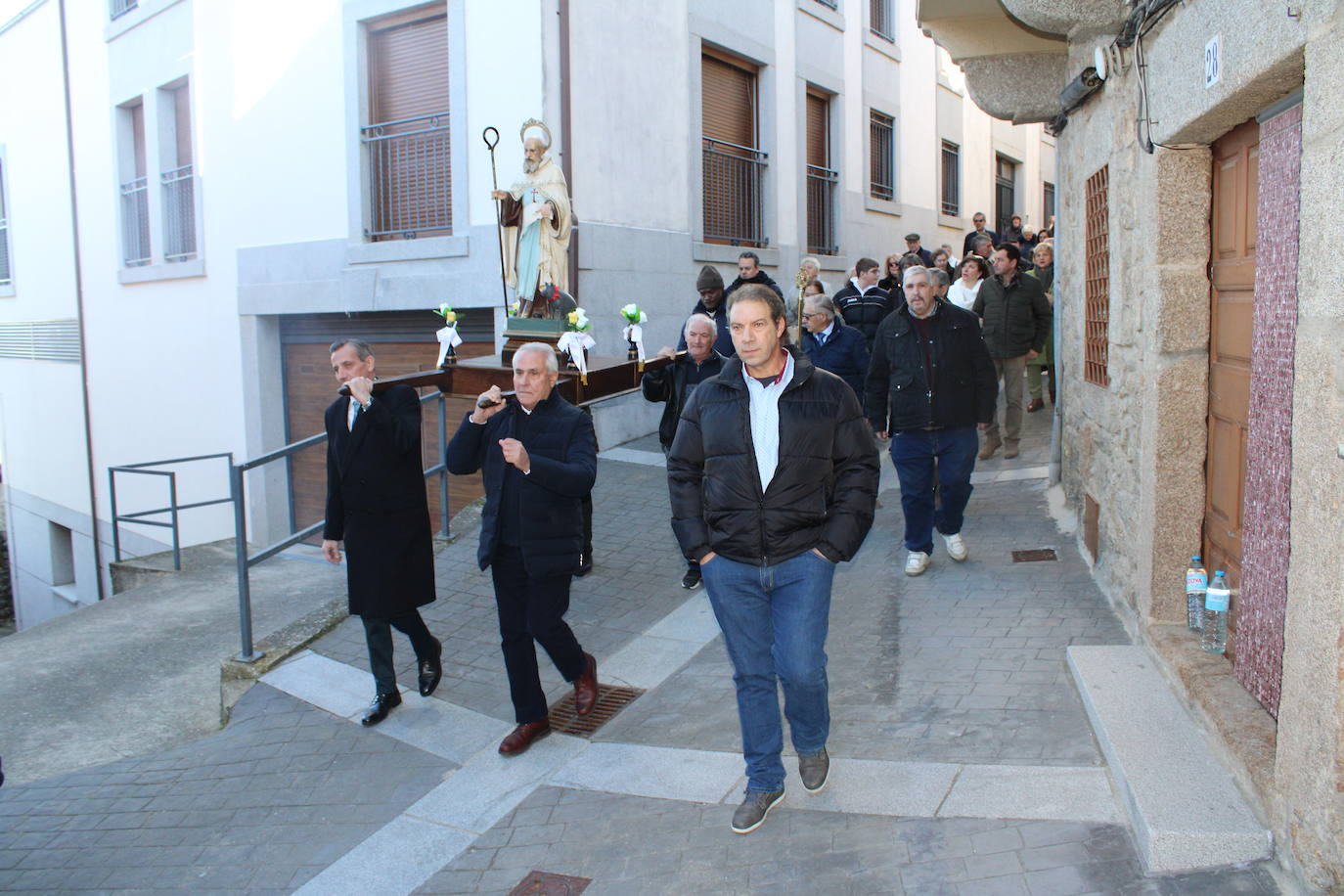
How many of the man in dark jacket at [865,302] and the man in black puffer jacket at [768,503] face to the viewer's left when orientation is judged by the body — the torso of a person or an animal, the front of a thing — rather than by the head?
0

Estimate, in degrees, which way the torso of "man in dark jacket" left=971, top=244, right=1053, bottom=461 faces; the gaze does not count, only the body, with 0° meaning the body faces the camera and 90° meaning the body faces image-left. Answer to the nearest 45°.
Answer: approximately 45°

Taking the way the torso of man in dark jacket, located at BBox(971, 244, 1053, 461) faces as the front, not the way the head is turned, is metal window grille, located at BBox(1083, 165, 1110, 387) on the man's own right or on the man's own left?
on the man's own left

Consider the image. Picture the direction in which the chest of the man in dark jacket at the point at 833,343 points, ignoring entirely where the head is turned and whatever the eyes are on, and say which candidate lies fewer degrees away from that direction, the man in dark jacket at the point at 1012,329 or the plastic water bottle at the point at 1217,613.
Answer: the plastic water bottle

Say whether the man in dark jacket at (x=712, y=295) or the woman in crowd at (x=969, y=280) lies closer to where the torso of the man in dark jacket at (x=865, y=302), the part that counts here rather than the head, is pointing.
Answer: the man in dark jacket

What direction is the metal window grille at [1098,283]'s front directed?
to the viewer's left

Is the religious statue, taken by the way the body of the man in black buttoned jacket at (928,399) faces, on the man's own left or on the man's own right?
on the man's own right

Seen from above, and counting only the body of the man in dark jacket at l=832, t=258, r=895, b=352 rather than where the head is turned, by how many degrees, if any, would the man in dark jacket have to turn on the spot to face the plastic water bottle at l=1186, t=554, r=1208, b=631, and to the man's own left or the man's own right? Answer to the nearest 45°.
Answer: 0° — they already face it

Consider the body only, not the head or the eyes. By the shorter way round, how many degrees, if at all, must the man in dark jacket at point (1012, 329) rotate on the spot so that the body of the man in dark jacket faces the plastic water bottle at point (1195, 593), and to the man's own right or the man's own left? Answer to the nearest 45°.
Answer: approximately 45° to the man's own left

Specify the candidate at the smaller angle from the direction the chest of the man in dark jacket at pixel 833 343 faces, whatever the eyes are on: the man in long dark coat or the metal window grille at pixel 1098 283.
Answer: the man in long dark coat

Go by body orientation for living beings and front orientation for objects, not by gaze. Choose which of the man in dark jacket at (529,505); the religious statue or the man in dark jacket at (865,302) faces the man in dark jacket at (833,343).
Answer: the man in dark jacket at (865,302)

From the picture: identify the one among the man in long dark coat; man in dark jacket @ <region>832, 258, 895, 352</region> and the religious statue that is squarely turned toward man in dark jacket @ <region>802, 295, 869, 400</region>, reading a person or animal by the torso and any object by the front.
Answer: man in dark jacket @ <region>832, 258, 895, 352</region>

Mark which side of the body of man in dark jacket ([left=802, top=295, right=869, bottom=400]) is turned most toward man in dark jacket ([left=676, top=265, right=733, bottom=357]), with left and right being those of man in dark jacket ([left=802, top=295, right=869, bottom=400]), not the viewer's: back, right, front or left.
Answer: right

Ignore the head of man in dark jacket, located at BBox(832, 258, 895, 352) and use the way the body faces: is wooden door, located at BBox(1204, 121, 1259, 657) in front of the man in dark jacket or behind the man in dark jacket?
in front
